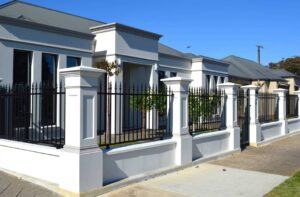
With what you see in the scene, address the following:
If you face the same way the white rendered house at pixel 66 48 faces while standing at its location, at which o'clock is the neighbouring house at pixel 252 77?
The neighbouring house is roughly at 9 o'clock from the white rendered house.

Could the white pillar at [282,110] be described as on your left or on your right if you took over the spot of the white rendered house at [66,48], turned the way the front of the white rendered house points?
on your left

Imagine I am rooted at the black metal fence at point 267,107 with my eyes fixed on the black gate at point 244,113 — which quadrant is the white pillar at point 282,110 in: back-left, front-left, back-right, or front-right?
back-left

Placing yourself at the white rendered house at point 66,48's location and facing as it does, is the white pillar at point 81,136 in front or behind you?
in front

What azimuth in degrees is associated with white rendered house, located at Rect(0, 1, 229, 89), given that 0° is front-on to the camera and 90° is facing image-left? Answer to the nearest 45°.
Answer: approximately 315°

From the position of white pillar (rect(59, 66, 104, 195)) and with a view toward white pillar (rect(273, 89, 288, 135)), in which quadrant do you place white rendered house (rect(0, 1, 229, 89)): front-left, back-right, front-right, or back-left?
front-left

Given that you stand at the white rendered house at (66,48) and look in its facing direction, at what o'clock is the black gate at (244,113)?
The black gate is roughly at 11 o'clock from the white rendered house.

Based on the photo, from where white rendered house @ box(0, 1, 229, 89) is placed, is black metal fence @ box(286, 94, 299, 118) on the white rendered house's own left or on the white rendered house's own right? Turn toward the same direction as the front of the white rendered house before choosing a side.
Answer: on the white rendered house's own left

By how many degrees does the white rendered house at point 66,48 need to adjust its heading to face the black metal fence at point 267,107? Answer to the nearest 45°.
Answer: approximately 45° to its left
